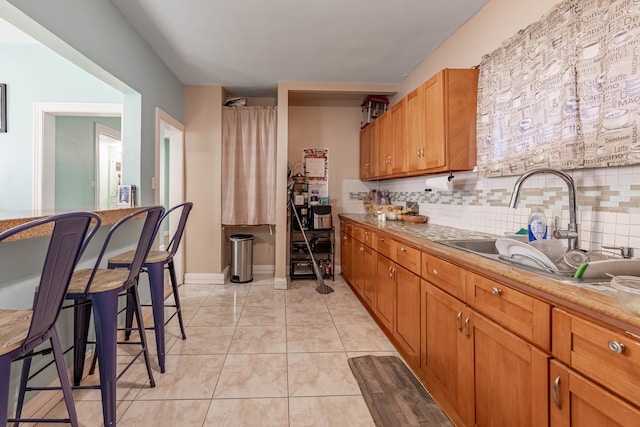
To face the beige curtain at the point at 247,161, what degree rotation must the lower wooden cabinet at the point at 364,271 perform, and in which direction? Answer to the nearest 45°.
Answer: approximately 45° to its right

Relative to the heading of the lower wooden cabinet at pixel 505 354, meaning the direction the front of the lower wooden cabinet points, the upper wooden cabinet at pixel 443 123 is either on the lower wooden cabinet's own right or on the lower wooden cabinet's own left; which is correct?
on the lower wooden cabinet's own right

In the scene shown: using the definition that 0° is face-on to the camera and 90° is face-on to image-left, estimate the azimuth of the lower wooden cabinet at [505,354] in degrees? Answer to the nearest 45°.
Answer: approximately 45°

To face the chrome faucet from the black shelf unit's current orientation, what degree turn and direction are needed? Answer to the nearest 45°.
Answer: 0° — it already faces it

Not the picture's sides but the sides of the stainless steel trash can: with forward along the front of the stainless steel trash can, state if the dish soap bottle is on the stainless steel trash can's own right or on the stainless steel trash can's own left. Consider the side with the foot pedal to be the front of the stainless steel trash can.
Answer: on the stainless steel trash can's own left

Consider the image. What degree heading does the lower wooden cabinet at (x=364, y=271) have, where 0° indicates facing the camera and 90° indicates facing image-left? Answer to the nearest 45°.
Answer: approximately 90°

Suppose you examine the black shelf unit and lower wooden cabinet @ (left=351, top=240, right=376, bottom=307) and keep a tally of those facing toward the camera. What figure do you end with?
1
